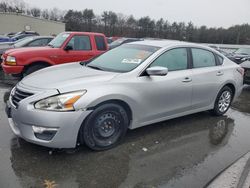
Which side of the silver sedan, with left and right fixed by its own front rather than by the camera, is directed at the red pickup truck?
right

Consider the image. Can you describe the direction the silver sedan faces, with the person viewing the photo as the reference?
facing the viewer and to the left of the viewer
